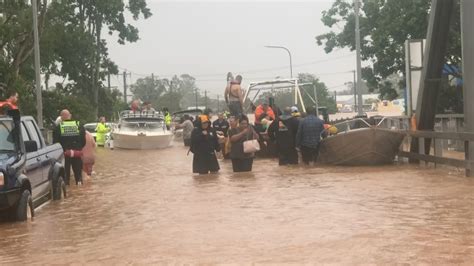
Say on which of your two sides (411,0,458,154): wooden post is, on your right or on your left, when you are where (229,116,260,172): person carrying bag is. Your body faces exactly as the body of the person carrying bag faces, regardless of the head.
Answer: on your left

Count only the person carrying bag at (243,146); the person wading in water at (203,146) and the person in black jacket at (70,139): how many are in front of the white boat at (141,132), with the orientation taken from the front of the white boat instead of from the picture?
3

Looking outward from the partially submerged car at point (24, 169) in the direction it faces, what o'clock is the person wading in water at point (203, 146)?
The person wading in water is roughly at 6 o'clock from the partially submerged car.

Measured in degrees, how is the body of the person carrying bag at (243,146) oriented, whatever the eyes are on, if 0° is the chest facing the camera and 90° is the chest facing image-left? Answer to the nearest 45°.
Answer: approximately 0°

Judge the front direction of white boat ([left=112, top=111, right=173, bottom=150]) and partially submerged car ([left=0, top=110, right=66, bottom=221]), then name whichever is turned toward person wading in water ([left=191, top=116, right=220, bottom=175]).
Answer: the white boat

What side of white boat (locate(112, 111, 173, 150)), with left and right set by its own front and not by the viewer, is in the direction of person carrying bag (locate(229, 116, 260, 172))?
front

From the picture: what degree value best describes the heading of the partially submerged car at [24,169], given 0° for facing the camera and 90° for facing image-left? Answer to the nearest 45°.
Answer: approximately 45°
